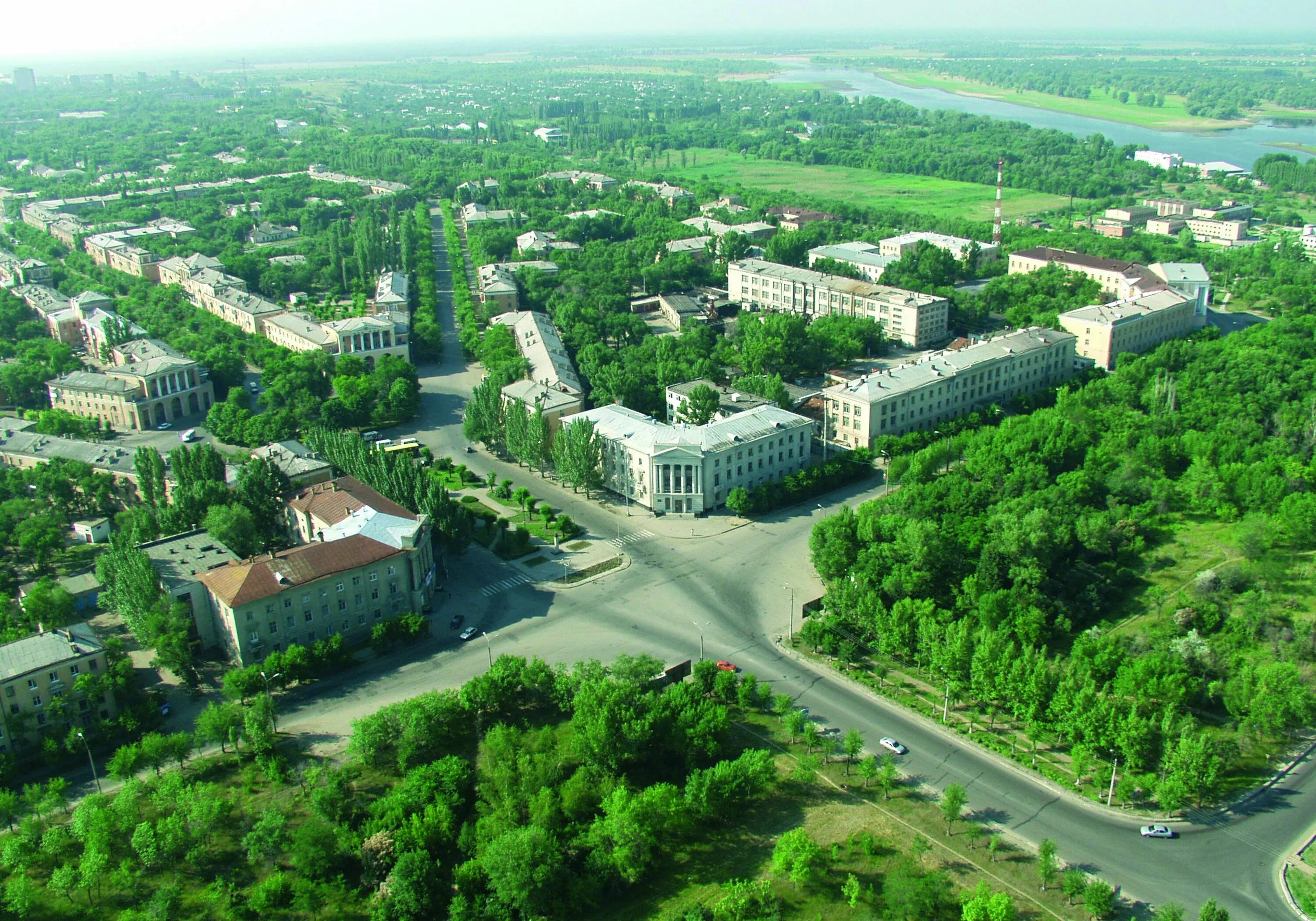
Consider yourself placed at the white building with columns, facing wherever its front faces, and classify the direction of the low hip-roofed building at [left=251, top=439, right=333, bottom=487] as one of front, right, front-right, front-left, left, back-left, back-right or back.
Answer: right

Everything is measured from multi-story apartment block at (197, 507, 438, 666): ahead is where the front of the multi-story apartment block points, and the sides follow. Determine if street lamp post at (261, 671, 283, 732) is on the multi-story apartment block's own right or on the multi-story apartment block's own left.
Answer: on the multi-story apartment block's own right

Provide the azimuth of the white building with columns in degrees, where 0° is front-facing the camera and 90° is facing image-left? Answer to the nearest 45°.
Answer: approximately 0°

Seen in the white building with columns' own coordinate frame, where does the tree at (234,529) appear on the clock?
The tree is roughly at 2 o'clock from the white building with columns.

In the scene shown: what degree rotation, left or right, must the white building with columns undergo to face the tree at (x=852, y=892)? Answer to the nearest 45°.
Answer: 0° — it already faces it
